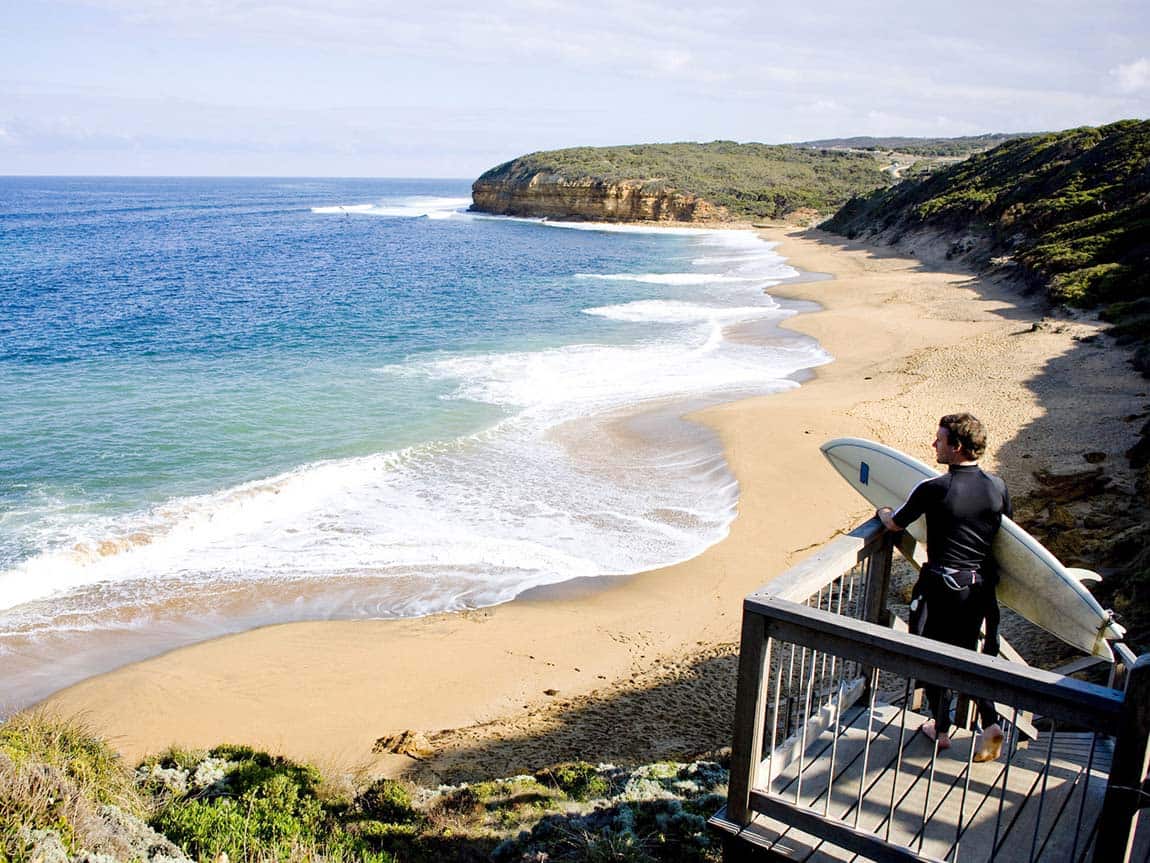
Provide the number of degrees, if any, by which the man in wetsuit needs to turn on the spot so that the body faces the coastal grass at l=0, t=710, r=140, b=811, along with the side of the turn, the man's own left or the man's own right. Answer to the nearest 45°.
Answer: approximately 45° to the man's own left

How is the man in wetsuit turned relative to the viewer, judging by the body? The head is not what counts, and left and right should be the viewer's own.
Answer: facing away from the viewer and to the left of the viewer

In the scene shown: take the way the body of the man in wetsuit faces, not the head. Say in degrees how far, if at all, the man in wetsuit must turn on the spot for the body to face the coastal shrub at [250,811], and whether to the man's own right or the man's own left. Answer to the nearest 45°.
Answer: approximately 45° to the man's own left

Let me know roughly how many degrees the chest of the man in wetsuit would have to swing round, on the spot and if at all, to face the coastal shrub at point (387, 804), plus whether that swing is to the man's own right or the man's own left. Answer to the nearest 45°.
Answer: approximately 45° to the man's own left

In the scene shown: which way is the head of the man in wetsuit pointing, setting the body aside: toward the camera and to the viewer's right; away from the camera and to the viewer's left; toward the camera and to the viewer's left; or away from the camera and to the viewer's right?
away from the camera and to the viewer's left
